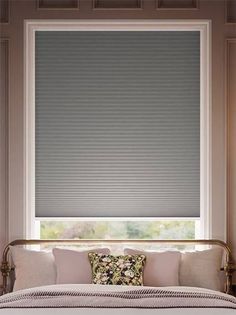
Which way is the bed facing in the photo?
toward the camera

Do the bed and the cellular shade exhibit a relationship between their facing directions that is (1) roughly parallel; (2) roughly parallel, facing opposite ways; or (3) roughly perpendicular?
roughly parallel

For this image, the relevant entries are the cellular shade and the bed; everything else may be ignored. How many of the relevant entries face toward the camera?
2
